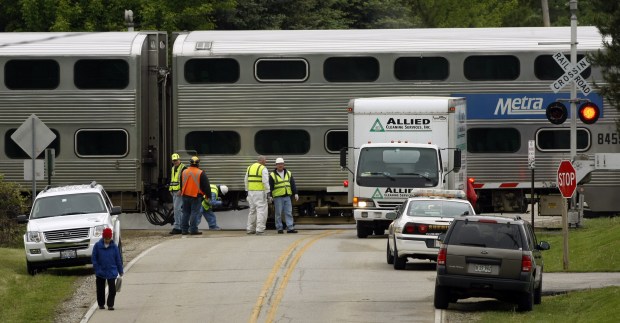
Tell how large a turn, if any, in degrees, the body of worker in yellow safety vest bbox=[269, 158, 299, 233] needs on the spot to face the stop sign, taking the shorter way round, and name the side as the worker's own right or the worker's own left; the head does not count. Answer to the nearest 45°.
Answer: approximately 45° to the worker's own left

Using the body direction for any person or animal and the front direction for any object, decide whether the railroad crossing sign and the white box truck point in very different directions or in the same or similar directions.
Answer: same or similar directions

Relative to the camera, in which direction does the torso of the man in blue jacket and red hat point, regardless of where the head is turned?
toward the camera

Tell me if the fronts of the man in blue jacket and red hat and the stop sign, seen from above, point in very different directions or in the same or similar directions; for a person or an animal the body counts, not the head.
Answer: same or similar directions

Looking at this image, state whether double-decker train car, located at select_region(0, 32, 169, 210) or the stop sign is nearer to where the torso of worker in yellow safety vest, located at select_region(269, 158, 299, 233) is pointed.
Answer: the stop sign

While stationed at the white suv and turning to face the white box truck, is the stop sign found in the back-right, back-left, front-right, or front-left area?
front-right

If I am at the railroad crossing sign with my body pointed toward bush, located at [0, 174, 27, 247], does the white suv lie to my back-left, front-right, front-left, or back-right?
front-left

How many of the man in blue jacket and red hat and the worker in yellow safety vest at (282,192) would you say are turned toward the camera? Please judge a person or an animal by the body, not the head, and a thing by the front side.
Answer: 2

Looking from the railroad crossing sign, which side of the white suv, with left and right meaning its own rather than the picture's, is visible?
left

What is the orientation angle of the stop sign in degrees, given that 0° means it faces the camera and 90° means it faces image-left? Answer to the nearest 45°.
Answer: approximately 315°

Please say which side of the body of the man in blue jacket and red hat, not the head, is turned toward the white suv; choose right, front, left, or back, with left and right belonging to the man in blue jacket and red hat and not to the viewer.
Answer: back

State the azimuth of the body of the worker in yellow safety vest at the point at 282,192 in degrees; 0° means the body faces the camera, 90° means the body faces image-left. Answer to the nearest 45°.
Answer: approximately 0°

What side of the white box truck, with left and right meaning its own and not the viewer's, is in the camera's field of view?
front
